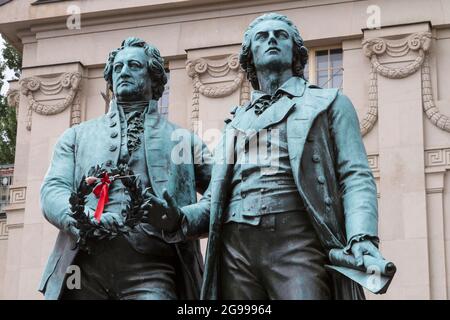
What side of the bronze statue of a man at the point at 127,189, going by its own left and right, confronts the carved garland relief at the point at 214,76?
back

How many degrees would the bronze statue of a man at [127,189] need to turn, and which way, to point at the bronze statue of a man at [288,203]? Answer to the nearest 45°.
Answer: approximately 45° to its left

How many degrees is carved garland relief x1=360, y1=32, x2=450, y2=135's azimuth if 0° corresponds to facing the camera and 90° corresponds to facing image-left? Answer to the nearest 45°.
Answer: approximately 0°

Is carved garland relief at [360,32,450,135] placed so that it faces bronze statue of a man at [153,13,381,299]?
yes

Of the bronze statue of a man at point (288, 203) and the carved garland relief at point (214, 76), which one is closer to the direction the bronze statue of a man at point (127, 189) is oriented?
the bronze statue of a man

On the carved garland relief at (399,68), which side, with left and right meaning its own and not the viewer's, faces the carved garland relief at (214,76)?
right

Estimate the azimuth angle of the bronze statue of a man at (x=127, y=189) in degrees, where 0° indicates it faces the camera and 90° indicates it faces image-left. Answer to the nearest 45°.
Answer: approximately 0°
